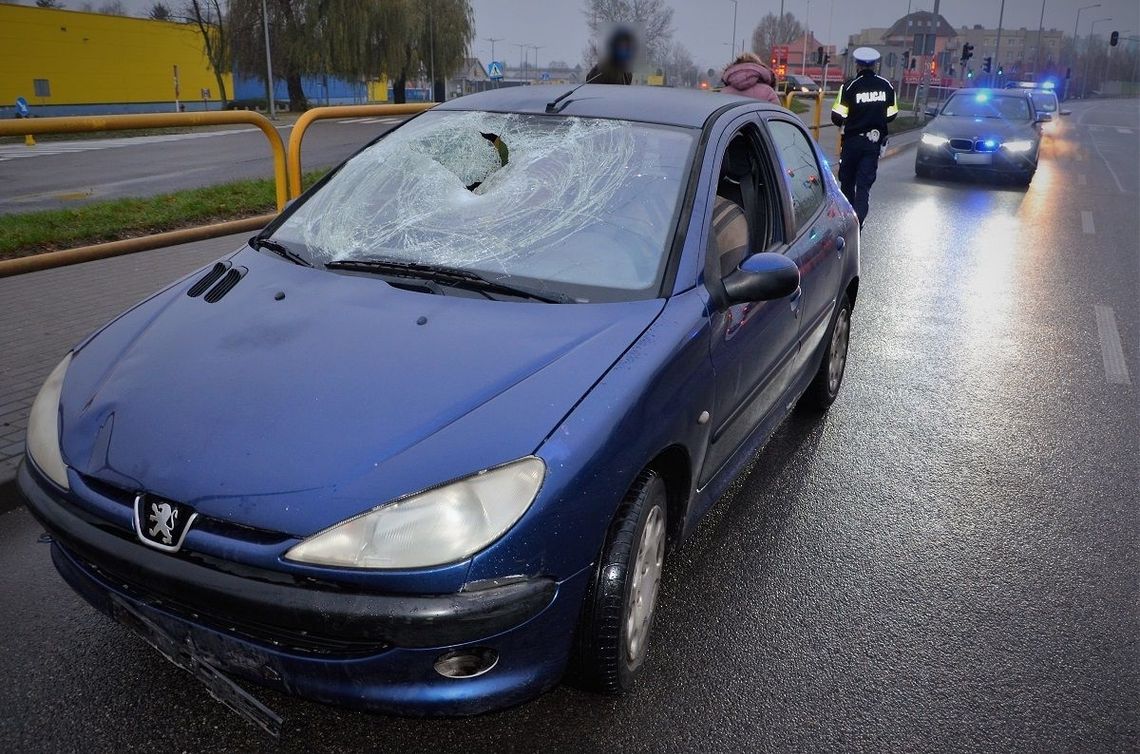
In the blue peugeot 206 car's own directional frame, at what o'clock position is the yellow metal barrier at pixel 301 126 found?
The yellow metal barrier is roughly at 4 o'clock from the blue peugeot 206 car.

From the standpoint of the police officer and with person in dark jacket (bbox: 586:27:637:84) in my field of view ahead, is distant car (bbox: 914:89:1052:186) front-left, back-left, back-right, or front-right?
back-right

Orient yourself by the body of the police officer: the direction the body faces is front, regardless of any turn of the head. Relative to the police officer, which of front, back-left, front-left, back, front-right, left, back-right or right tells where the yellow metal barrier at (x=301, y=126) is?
back-left

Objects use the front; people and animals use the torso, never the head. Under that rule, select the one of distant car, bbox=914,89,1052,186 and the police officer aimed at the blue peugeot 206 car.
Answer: the distant car

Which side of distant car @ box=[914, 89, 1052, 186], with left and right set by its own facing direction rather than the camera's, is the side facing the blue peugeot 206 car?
front

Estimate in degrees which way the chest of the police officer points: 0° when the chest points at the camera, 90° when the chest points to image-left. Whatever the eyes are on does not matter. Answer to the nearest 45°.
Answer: approximately 180°

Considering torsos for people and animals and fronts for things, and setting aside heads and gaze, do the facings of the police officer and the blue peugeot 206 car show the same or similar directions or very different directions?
very different directions

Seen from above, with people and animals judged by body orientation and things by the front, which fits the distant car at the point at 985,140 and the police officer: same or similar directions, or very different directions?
very different directions

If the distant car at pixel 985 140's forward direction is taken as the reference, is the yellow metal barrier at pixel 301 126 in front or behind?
in front

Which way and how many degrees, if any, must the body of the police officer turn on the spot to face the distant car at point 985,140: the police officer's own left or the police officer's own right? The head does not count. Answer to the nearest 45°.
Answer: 0° — they already face it

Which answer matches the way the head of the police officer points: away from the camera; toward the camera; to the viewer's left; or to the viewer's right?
away from the camera

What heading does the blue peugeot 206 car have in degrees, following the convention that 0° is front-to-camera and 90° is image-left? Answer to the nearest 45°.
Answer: approximately 45°
